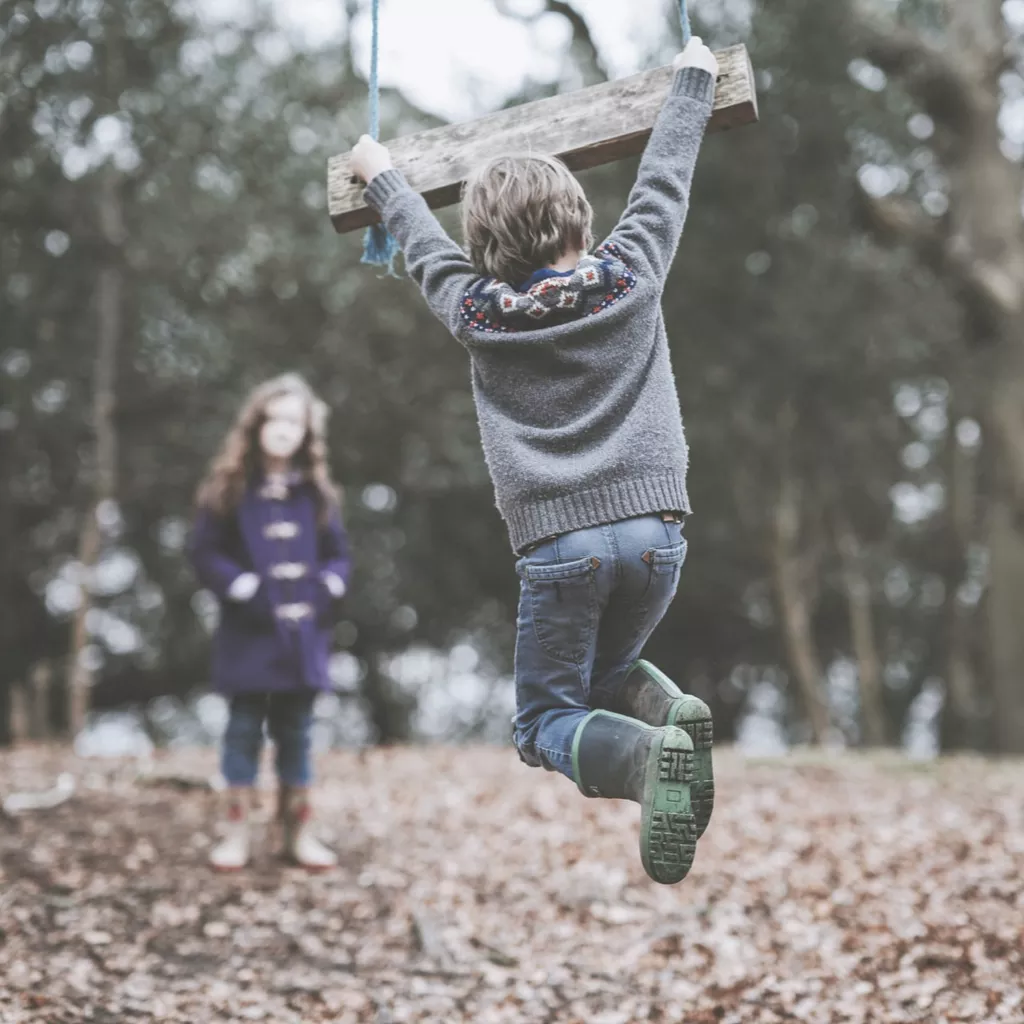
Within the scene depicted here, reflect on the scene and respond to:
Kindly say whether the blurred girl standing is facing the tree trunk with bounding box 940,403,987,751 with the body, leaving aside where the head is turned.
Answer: no

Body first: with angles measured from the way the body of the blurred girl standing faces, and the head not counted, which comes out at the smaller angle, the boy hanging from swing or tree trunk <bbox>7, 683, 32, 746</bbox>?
the boy hanging from swing

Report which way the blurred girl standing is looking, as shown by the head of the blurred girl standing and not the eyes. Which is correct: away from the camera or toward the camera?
toward the camera

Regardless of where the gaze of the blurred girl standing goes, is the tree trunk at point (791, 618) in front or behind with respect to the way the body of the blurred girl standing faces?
behind

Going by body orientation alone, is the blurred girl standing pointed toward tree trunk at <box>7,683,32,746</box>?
no

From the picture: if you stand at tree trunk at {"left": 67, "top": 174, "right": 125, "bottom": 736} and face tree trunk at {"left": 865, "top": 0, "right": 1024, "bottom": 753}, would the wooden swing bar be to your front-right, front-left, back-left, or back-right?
front-right

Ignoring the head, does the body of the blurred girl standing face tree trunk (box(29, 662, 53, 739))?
no

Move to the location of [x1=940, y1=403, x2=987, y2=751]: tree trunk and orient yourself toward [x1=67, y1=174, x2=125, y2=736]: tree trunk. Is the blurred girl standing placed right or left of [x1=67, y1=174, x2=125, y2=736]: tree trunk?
left

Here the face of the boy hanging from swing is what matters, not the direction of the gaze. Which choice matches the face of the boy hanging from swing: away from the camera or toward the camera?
away from the camera

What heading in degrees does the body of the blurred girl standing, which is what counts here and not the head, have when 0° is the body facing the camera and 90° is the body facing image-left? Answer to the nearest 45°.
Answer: approximately 0°

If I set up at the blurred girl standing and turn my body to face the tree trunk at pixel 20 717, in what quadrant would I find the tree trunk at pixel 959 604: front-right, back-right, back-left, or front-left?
front-right

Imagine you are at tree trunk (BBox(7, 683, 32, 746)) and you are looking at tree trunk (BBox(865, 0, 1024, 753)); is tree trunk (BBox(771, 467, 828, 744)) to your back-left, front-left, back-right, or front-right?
front-left

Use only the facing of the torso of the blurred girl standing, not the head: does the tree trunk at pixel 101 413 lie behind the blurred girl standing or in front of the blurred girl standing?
behind

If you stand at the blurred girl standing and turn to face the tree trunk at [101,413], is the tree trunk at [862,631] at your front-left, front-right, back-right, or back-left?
front-right
